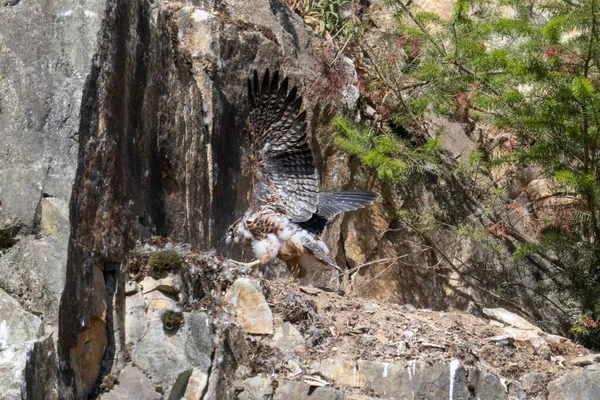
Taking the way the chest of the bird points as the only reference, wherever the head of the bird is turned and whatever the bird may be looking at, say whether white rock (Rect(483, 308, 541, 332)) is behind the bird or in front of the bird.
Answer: behind

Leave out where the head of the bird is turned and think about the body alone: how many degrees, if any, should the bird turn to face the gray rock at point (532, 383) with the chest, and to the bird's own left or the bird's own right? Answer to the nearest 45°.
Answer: approximately 180°

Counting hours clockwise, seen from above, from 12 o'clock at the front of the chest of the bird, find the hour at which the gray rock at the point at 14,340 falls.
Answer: The gray rock is roughly at 10 o'clock from the bird.

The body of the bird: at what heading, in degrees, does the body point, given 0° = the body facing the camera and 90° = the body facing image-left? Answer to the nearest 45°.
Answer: approximately 90°

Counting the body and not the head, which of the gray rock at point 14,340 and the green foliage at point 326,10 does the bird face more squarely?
the gray rock

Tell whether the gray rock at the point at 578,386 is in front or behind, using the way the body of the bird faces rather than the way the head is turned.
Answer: behind

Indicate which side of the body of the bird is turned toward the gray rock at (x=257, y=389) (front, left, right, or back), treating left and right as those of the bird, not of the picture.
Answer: left

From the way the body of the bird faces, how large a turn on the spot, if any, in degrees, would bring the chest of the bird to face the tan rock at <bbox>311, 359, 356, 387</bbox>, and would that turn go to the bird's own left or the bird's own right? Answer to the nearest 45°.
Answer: approximately 90° to the bird's own left

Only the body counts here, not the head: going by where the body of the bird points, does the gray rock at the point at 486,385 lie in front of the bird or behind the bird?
behind
